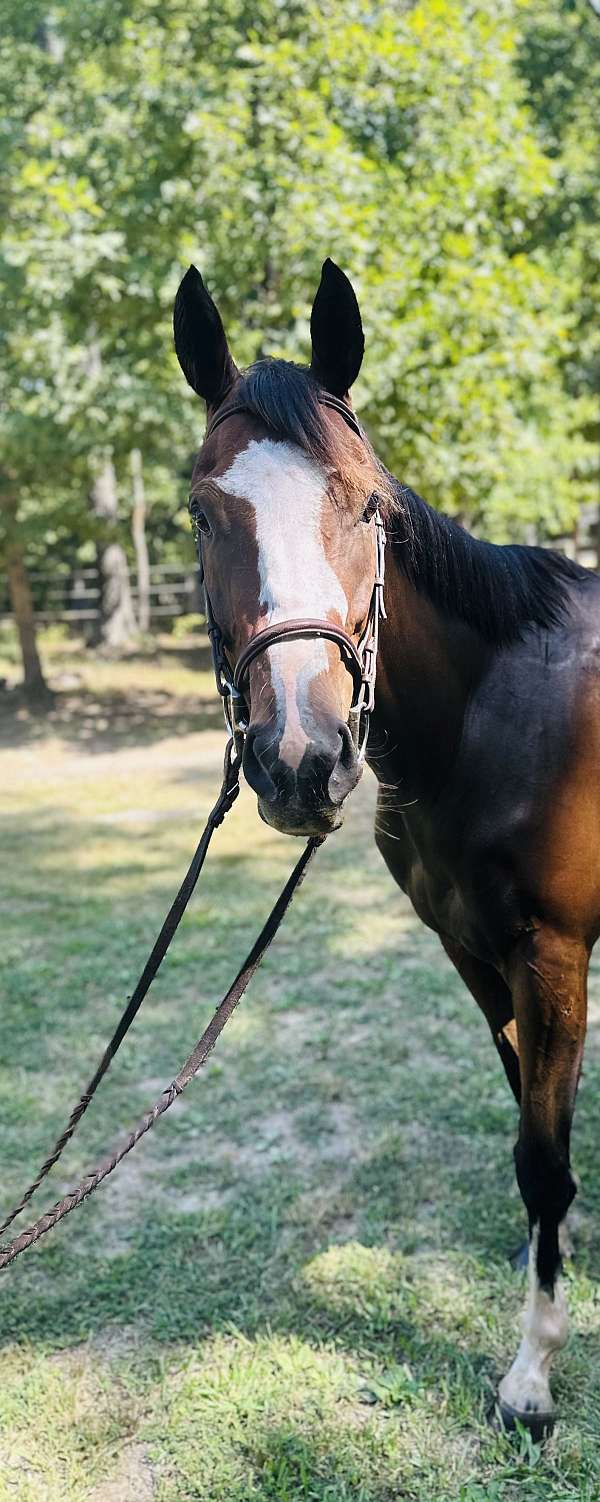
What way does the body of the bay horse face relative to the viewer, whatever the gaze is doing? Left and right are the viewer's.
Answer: facing the viewer and to the left of the viewer

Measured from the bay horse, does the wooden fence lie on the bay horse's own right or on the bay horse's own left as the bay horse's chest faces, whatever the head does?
on the bay horse's own right
